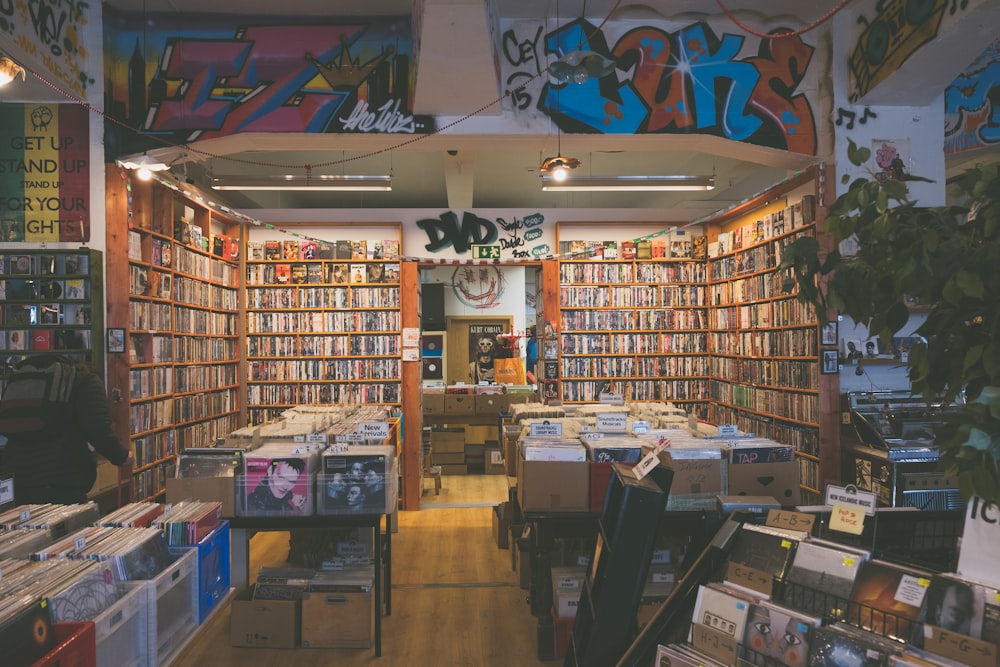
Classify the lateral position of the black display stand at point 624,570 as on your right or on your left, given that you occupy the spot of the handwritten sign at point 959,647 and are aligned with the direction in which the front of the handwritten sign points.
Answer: on your right

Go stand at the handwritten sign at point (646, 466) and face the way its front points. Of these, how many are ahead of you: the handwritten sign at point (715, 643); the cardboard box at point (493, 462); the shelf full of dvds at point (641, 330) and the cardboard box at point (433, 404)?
1

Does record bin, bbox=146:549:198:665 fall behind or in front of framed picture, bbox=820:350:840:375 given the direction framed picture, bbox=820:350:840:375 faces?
in front

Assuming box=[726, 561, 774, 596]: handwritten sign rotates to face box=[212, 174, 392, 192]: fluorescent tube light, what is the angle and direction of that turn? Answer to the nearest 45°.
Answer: approximately 135° to its right

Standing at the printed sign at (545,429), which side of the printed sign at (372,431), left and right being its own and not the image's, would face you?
left

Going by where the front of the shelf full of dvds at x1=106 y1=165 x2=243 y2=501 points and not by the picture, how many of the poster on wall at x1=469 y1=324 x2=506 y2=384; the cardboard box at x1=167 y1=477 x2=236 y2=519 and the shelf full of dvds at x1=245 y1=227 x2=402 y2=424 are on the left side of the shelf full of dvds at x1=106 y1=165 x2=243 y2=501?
2

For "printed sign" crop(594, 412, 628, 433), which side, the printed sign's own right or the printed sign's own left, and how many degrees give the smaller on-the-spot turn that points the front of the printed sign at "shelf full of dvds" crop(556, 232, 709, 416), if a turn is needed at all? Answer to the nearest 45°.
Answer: approximately 180°

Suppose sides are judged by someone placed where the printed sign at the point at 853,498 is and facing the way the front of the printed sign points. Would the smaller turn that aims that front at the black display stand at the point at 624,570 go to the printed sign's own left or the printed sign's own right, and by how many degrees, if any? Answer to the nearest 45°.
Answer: approximately 90° to the printed sign's own right

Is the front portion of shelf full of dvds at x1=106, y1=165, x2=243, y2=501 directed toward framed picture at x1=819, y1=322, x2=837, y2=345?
yes

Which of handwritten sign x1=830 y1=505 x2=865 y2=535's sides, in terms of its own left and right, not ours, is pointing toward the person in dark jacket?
right
